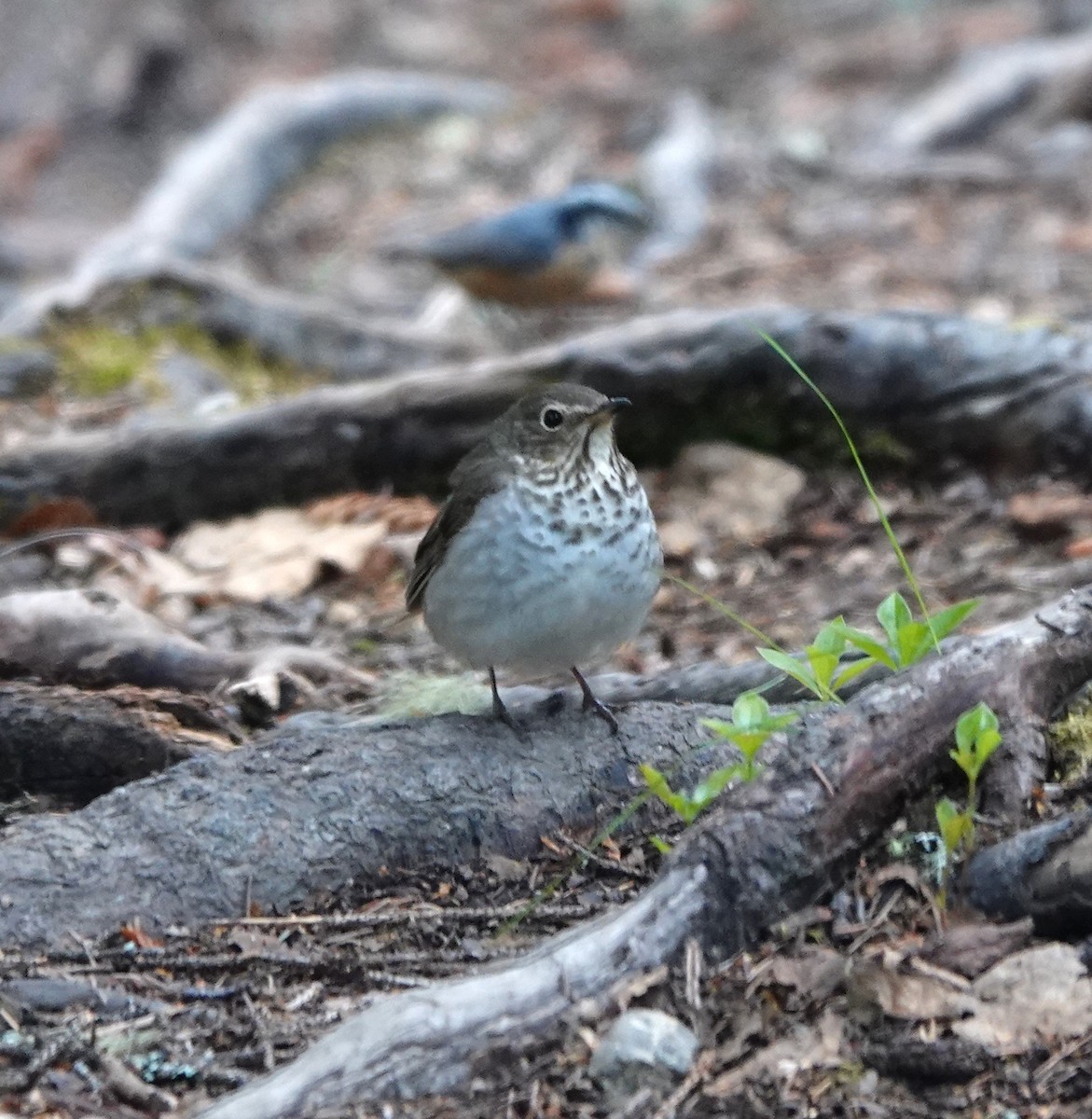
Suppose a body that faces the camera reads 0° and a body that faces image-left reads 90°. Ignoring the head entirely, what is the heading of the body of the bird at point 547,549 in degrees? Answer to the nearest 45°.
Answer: approximately 315°

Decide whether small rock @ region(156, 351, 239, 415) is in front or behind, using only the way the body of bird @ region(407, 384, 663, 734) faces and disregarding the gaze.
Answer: behind

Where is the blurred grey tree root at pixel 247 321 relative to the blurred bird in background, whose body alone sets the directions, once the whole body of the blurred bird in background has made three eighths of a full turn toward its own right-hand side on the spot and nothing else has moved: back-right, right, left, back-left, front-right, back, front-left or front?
front

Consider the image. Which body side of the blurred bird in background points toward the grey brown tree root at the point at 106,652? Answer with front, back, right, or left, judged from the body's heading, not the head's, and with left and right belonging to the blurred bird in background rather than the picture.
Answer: right

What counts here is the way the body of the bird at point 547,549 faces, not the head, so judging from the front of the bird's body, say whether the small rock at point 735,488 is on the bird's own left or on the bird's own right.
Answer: on the bird's own left

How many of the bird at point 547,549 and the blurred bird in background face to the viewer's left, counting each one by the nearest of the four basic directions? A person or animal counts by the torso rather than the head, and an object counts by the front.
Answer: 0

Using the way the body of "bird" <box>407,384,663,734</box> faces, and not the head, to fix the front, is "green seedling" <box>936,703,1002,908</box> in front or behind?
in front

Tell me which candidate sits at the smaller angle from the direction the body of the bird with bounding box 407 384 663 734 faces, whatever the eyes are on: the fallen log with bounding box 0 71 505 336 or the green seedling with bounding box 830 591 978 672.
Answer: the green seedling

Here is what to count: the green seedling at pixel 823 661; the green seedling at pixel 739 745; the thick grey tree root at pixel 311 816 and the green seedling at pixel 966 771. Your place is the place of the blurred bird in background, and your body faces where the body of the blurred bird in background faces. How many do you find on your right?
4

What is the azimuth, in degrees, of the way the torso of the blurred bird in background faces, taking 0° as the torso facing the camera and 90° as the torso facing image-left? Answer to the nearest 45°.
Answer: approximately 270°

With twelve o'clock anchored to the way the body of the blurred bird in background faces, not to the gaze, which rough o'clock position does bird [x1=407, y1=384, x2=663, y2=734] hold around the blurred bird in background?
The bird is roughly at 3 o'clock from the blurred bird in background.

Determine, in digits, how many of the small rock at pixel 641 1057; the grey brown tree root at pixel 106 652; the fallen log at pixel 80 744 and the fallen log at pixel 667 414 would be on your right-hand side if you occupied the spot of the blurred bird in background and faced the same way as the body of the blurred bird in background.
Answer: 4

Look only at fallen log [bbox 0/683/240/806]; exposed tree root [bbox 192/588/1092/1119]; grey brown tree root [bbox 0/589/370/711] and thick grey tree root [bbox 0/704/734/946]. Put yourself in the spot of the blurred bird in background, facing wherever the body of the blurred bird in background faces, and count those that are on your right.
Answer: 4
